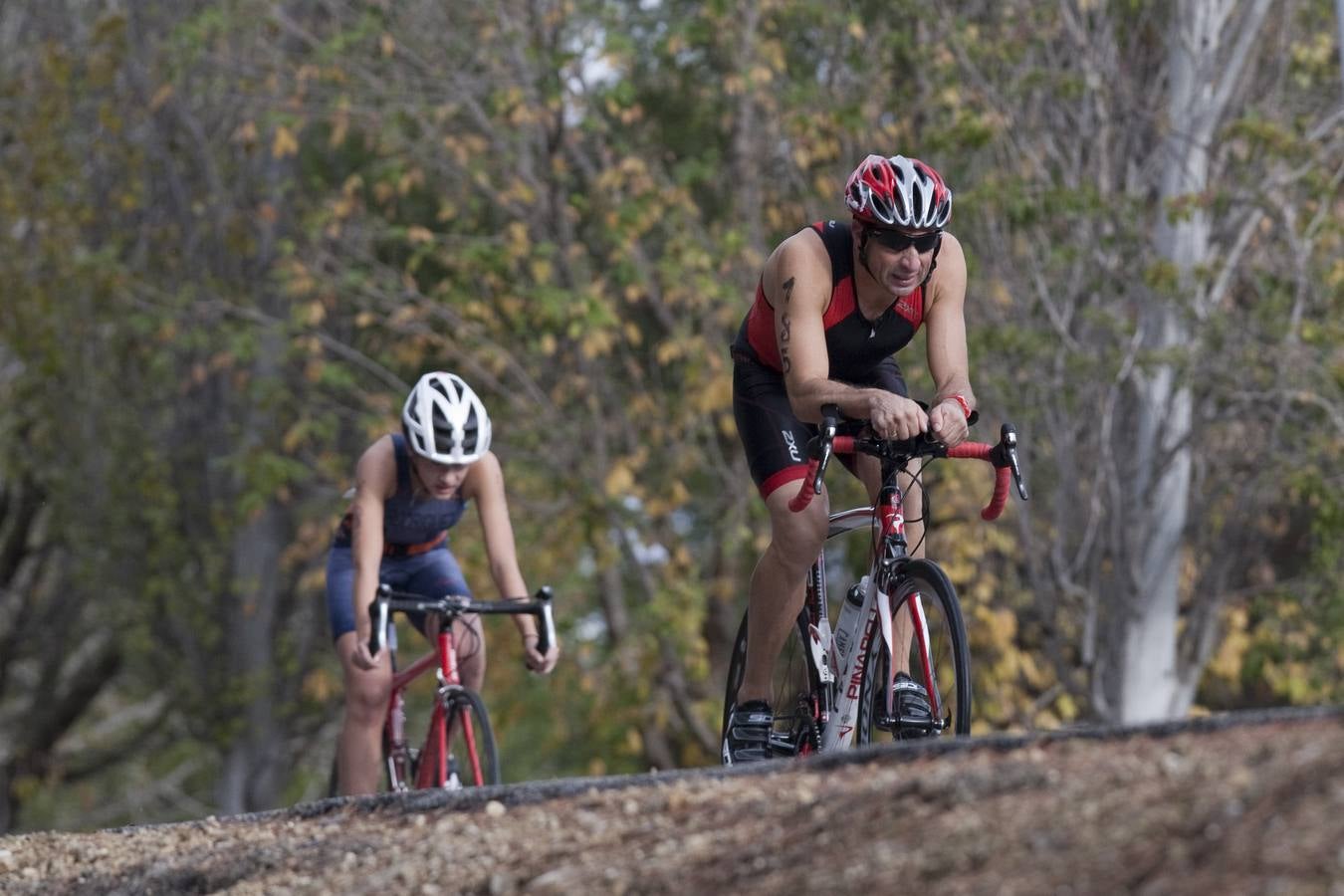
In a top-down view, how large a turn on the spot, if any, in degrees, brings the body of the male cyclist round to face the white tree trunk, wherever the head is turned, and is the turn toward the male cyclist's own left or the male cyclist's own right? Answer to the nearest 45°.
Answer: approximately 135° to the male cyclist's own left

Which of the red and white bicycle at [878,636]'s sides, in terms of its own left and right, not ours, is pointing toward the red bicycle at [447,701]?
back

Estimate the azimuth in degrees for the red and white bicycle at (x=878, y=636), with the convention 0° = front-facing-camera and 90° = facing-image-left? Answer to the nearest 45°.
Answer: approximately 315°

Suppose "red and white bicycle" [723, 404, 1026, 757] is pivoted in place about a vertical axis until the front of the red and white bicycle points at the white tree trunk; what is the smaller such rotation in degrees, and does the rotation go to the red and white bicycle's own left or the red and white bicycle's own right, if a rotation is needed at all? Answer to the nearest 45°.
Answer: approximately 135° to the red and white bicycle's own left

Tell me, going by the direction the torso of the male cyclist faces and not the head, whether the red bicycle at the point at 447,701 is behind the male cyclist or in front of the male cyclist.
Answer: behind
